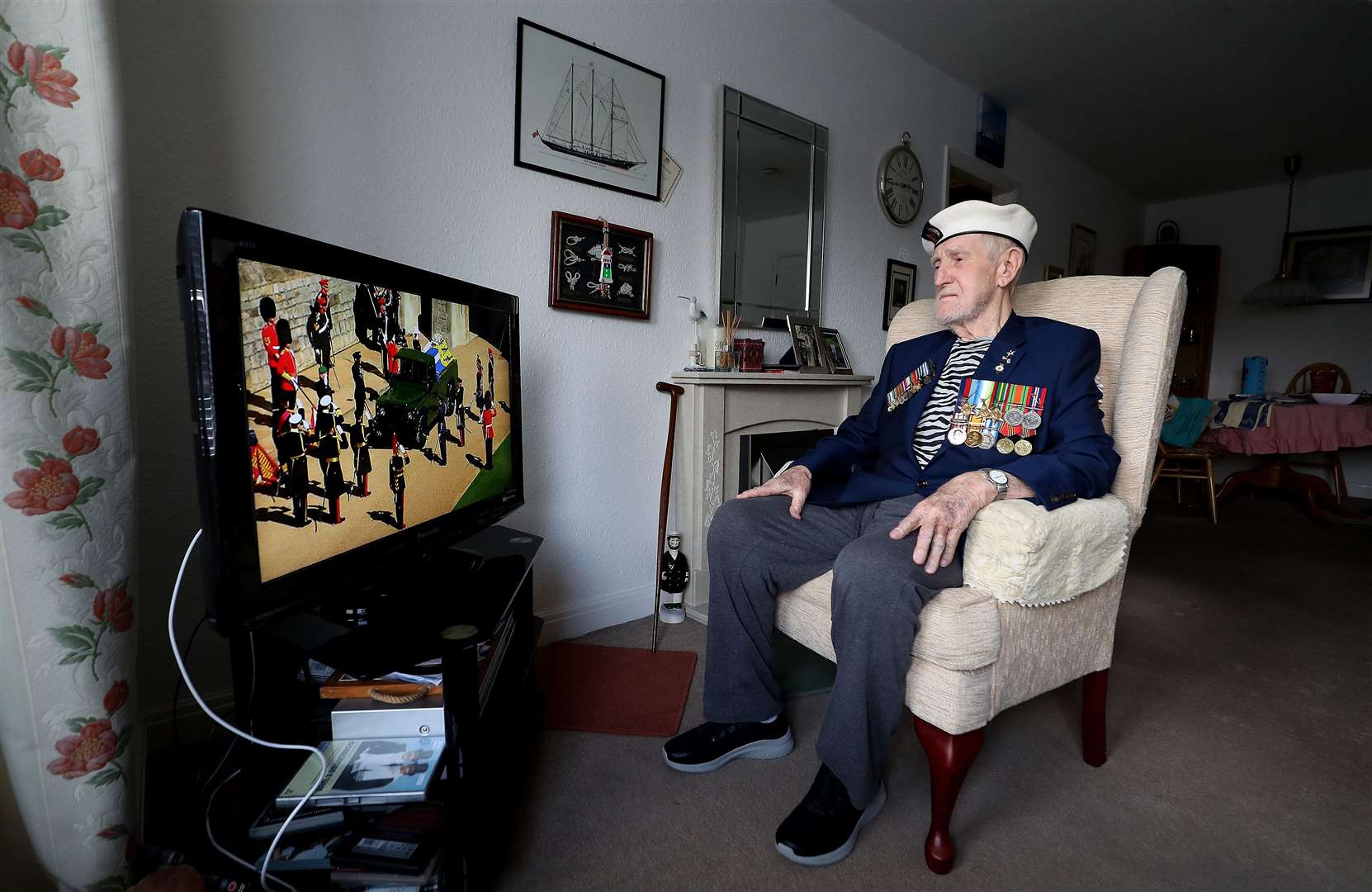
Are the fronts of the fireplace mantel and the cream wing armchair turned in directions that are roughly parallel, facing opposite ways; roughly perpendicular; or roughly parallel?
roughly perpendicular

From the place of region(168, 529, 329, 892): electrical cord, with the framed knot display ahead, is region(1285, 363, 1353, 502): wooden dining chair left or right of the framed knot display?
right

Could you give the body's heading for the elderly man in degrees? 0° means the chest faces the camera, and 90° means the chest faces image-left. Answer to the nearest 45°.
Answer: approximately 45°

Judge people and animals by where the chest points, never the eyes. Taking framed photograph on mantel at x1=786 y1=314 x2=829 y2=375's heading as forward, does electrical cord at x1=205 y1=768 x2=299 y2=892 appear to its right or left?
on its right

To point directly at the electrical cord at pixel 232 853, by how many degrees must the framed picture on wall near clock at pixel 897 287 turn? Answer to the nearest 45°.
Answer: approximately 45° to its right

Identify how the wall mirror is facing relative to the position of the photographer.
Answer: facing the viewer and to the right of the viewer

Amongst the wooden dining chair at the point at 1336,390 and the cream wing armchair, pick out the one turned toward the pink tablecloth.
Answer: the wooden dining chair

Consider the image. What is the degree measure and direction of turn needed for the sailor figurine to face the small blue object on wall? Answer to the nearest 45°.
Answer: approximately 135° to its left

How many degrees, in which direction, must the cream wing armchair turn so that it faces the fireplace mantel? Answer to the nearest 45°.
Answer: approximately 90° to its right

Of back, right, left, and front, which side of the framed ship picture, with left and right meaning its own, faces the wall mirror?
left

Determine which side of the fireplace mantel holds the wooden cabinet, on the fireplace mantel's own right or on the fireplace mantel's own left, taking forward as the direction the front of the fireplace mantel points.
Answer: on the fireplace mantel's own left

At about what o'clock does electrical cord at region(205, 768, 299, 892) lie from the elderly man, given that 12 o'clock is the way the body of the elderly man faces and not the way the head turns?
The electrical cord is roughly at 12 o'clock from the elderly man.

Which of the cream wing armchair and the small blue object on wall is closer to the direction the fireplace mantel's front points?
the cream wing armchair

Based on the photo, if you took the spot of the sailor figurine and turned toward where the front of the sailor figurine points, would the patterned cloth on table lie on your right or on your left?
on your left
